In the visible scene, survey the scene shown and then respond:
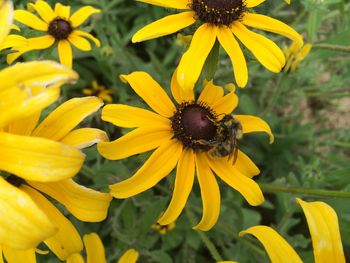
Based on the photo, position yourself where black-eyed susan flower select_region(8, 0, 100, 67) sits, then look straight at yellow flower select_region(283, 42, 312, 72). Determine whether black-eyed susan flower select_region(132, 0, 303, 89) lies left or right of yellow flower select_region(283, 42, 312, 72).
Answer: right

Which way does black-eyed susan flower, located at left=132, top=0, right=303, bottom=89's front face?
toward the camera

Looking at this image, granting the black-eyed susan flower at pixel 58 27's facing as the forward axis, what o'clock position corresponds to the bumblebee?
The bumblebee is roughly at 11 o'clock from the black-eyed susan flower.

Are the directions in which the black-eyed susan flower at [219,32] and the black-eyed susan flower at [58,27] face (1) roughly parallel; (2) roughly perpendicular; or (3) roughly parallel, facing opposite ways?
roughly parallel

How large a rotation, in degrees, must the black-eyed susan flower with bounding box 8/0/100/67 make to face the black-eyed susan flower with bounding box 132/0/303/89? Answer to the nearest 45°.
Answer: approximately 45° to its left

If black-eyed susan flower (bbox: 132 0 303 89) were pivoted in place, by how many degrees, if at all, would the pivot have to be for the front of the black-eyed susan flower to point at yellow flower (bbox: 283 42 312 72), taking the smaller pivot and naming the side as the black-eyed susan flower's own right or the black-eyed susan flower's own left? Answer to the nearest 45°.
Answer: approximately 135° to the black-eyed susan flower's own left

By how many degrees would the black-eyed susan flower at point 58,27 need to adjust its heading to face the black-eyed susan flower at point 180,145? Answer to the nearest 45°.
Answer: approximately 45° to its left

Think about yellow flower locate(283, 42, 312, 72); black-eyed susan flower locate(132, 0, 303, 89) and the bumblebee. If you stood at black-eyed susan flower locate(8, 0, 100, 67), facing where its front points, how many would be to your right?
0

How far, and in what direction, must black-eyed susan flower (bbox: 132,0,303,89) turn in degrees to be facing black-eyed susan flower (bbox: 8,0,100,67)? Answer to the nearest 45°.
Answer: approximately 135° to its right

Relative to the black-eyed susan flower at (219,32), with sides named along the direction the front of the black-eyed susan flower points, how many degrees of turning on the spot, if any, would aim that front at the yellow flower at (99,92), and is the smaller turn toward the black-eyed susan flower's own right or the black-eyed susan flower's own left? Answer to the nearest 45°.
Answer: approximately 135° to the black-eyed susan flower's own right

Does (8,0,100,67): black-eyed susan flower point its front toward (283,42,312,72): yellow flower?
no

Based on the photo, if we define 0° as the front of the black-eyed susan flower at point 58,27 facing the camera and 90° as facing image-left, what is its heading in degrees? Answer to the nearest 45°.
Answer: approximately 0°

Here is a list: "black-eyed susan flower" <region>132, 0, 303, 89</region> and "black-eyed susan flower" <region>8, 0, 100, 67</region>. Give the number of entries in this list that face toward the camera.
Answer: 2
